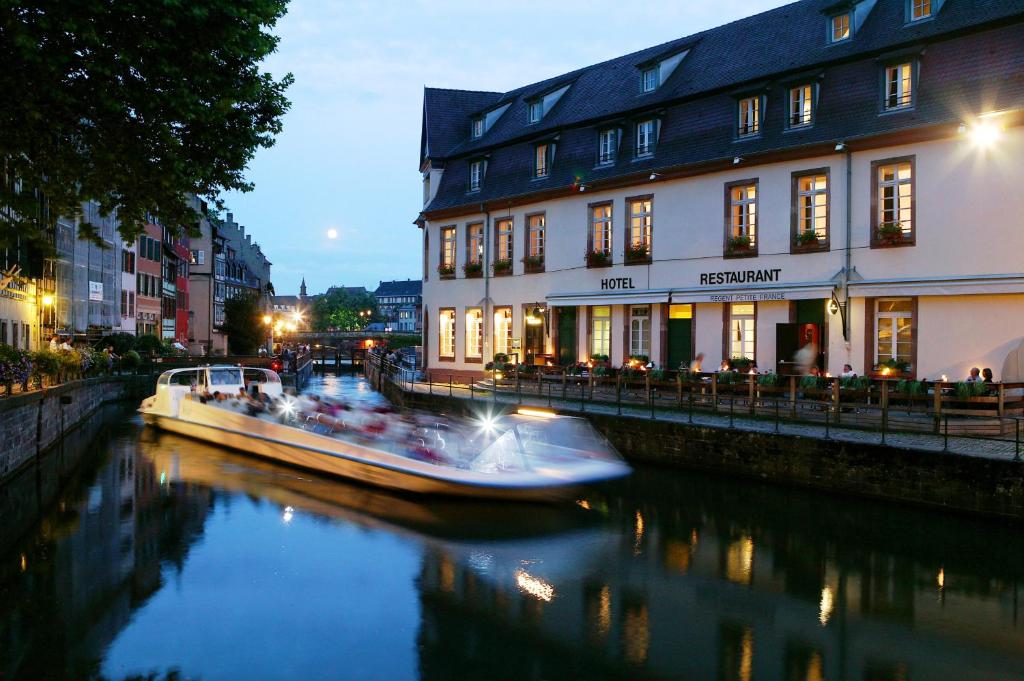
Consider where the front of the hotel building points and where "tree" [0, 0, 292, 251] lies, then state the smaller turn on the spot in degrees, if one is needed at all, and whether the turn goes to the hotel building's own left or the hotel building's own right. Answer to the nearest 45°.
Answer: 0° — it already faces it

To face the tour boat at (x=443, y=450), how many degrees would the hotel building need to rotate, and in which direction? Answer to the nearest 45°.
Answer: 0° — it already faces it

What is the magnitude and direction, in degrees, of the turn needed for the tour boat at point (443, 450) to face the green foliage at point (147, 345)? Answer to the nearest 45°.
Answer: approximately 180°

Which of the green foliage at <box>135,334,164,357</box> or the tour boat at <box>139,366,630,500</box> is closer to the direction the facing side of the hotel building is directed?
the tour boat

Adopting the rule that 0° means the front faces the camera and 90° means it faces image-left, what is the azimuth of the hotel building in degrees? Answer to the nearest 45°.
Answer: approximately 45°

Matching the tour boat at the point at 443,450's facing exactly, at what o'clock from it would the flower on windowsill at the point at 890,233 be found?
The flower on windowsill is roughly at 10 o'clock from the tour boat.

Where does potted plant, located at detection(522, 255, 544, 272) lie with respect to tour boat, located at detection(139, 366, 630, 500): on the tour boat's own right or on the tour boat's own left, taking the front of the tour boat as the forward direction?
on the tour boat's own left

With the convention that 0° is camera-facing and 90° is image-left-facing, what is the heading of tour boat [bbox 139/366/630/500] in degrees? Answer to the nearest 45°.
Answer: approximately 315°
